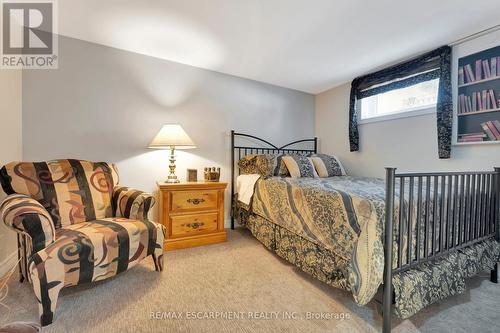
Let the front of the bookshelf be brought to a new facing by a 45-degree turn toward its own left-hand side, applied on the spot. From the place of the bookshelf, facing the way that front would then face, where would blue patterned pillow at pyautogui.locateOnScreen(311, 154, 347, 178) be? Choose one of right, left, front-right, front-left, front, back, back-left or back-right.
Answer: right

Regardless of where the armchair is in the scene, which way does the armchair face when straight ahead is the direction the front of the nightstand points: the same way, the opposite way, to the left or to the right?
the same way

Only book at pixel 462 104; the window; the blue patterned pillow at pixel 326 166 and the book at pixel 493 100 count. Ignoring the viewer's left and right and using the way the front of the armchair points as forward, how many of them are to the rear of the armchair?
0

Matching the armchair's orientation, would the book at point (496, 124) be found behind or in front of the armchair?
in front

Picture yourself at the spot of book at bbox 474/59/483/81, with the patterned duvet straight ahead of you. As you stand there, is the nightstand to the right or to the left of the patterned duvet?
right

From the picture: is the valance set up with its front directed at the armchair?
yes

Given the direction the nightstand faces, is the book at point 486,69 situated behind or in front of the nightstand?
in front

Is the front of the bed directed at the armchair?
no

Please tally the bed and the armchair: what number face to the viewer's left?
0

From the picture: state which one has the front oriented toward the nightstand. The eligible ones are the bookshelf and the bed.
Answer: the bookshelf

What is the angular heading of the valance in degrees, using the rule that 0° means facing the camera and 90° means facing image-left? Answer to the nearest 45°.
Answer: approximately 45°

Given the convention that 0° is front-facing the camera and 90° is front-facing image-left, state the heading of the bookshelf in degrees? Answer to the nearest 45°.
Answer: approximately 45°

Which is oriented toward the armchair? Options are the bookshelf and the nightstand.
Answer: the bookshelf

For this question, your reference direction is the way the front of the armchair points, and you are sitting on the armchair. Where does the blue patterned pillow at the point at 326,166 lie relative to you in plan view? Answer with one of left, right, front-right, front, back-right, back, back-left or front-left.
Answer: front-left

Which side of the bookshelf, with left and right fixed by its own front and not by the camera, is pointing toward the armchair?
front

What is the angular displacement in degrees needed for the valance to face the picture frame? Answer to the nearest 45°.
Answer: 0° — it already faces it

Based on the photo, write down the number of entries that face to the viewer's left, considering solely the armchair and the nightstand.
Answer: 0

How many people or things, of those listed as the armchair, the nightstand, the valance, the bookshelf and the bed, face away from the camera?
0

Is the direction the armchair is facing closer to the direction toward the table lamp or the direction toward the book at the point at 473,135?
the book
